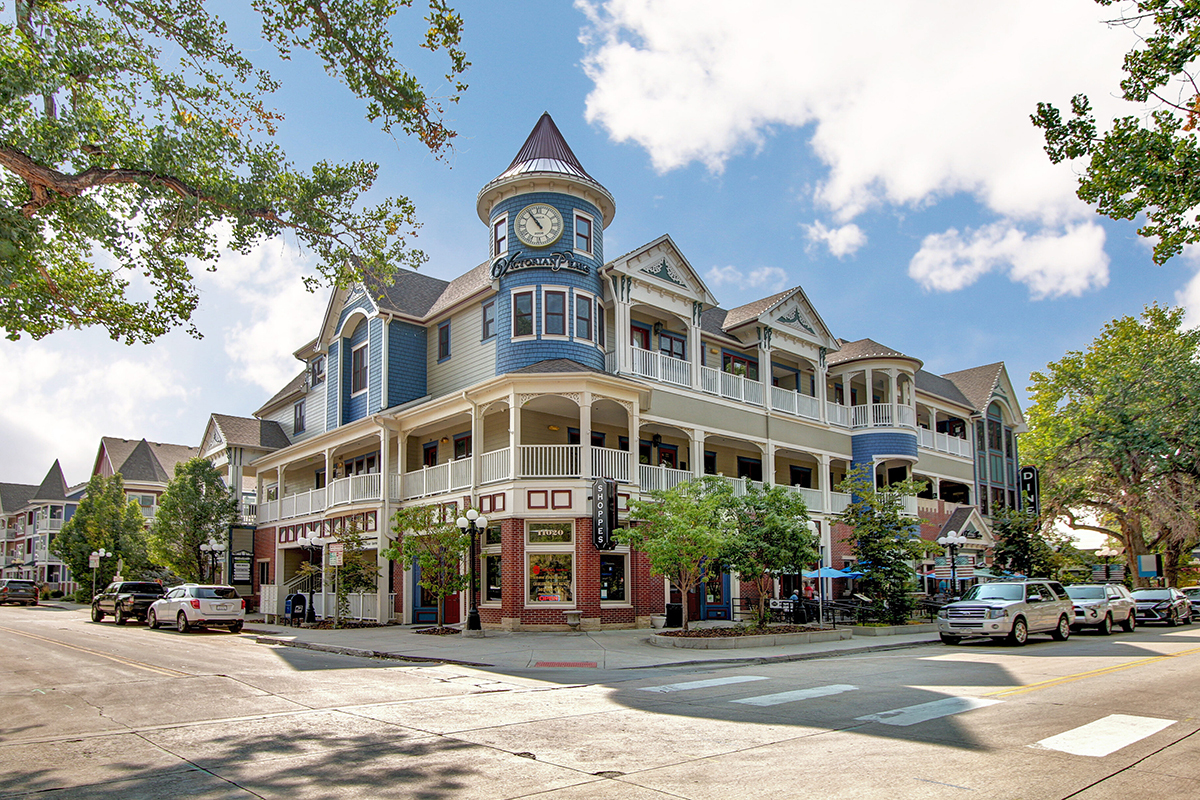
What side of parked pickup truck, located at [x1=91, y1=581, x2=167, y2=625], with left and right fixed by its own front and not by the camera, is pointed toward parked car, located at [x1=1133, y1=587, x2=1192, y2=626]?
back

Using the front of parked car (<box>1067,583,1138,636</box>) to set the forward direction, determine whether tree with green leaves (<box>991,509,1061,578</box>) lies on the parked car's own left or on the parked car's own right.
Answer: on the parked car's own right

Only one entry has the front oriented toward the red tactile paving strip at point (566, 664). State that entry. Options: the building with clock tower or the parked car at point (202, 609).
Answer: the building with clock tower

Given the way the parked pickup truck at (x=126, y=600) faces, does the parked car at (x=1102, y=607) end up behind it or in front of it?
behind

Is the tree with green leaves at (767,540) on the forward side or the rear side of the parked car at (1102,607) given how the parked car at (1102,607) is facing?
on the forward side

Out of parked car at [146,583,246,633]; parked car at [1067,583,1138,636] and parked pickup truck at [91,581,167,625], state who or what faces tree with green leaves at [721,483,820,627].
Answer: parked car at [1067,583,1138,636]

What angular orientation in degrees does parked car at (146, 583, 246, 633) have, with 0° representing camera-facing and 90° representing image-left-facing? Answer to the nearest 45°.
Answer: approximately 135°

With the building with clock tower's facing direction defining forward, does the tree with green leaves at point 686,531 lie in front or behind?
in front

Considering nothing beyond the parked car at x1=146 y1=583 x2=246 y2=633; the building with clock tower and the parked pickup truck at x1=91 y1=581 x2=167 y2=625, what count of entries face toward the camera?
1

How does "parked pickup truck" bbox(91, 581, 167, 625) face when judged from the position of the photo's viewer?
facing away from the viewer and to the left of the viewer

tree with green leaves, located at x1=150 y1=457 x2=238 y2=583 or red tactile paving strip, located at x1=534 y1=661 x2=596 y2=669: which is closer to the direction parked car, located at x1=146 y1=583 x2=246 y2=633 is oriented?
the tree with green leaves

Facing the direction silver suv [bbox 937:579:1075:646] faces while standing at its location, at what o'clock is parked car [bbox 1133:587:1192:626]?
The parked car is roughly at 5 o'clock from the silver suv.

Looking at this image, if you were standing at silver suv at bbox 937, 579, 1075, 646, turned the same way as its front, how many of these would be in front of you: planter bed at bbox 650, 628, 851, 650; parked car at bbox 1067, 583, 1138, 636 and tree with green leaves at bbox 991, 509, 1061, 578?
1
